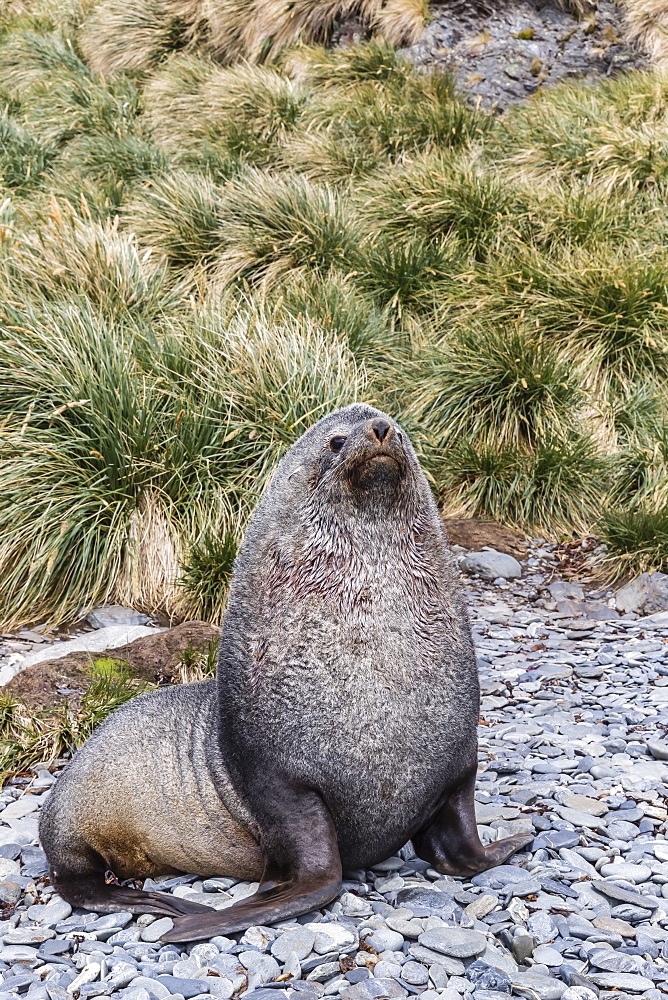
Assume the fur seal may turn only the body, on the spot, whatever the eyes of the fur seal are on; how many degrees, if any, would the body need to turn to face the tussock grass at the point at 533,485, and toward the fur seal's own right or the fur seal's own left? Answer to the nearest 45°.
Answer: approximately 135° to the fur seal's own left

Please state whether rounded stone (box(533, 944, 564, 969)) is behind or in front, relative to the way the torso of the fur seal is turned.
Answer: in front

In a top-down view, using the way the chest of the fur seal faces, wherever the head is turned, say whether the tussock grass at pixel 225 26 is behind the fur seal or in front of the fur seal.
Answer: behind

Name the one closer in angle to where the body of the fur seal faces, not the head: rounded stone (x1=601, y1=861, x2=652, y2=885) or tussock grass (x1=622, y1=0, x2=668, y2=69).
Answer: the rounded stone

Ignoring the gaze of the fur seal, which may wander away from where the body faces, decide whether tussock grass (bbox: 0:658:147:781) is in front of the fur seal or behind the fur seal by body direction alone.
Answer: behind

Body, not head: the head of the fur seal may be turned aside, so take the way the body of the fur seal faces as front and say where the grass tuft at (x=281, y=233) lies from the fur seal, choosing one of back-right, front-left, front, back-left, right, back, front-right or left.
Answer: back-left

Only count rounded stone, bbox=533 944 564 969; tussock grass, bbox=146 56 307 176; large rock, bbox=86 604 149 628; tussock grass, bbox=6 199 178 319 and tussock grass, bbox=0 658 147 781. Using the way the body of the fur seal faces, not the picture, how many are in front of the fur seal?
1

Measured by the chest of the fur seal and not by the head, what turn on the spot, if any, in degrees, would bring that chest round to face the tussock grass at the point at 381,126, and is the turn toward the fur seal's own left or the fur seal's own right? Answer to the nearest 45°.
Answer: approximately 135° to the fur seal's own left

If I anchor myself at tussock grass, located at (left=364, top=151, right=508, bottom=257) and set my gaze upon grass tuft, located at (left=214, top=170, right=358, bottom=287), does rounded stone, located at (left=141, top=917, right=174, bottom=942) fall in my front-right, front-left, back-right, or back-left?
front-left

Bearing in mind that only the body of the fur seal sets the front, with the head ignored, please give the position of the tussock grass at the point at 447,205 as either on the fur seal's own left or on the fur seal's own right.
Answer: on the fur seal's own left

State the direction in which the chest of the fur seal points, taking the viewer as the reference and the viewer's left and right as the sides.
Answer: facing the viewer and to the right of the viewer
